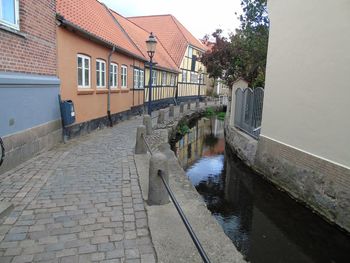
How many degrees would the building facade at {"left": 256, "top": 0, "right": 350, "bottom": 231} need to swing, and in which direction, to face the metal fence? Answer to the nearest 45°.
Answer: approximately 90° to its right

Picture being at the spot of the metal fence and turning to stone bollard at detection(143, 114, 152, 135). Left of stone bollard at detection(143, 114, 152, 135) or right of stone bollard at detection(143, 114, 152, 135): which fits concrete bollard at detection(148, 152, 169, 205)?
left

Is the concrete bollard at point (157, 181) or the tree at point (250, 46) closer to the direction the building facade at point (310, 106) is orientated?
the concrete bollard

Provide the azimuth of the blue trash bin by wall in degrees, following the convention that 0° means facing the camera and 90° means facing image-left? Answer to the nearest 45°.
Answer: approximately 315°

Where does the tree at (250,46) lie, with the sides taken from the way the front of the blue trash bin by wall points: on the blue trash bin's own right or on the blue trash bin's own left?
on the blue trash bin's own left

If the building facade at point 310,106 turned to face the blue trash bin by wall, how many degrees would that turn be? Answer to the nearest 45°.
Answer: approximately 45° to its right
